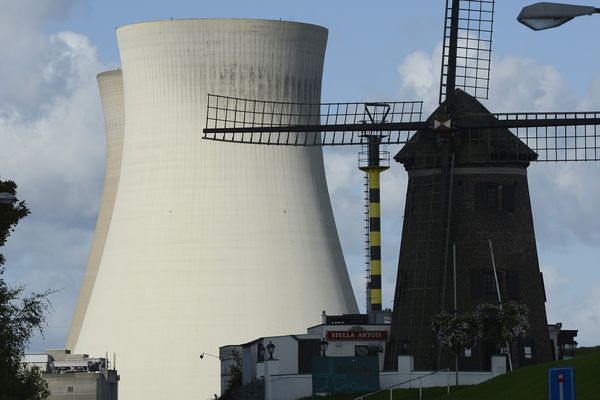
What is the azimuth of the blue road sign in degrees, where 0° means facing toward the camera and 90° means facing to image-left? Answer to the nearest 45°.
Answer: approximately 0°
